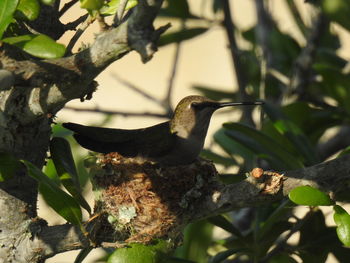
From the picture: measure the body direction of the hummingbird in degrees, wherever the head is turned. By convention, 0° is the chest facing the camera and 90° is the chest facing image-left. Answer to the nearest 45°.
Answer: approximately 270°

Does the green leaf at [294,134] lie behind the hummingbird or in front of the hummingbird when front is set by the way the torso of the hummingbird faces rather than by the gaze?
in front

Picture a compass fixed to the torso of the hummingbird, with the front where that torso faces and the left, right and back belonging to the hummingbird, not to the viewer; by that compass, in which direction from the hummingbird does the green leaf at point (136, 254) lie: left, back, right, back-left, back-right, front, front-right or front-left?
right

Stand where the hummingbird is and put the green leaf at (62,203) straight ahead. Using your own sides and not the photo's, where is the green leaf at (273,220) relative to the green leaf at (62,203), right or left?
left
